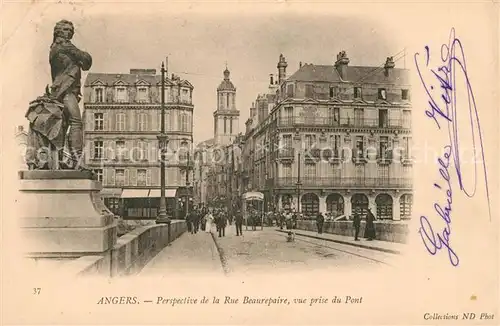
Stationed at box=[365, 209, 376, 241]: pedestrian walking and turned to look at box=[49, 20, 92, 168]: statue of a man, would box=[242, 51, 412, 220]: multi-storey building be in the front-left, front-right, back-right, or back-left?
back-right

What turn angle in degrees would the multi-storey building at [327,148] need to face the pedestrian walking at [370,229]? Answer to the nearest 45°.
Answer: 0° — it already faces them

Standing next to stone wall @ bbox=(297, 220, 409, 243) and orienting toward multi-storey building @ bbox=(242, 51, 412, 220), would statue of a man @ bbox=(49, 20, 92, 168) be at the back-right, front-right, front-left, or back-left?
back-left

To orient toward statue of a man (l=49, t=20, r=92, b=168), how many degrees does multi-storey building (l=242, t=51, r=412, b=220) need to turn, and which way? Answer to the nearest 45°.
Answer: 0° — it already faces it

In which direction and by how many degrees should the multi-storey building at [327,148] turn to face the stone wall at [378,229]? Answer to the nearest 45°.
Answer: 0° — it already faces it

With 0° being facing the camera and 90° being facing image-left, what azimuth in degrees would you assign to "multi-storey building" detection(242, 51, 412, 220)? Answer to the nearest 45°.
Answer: approximately 0°
